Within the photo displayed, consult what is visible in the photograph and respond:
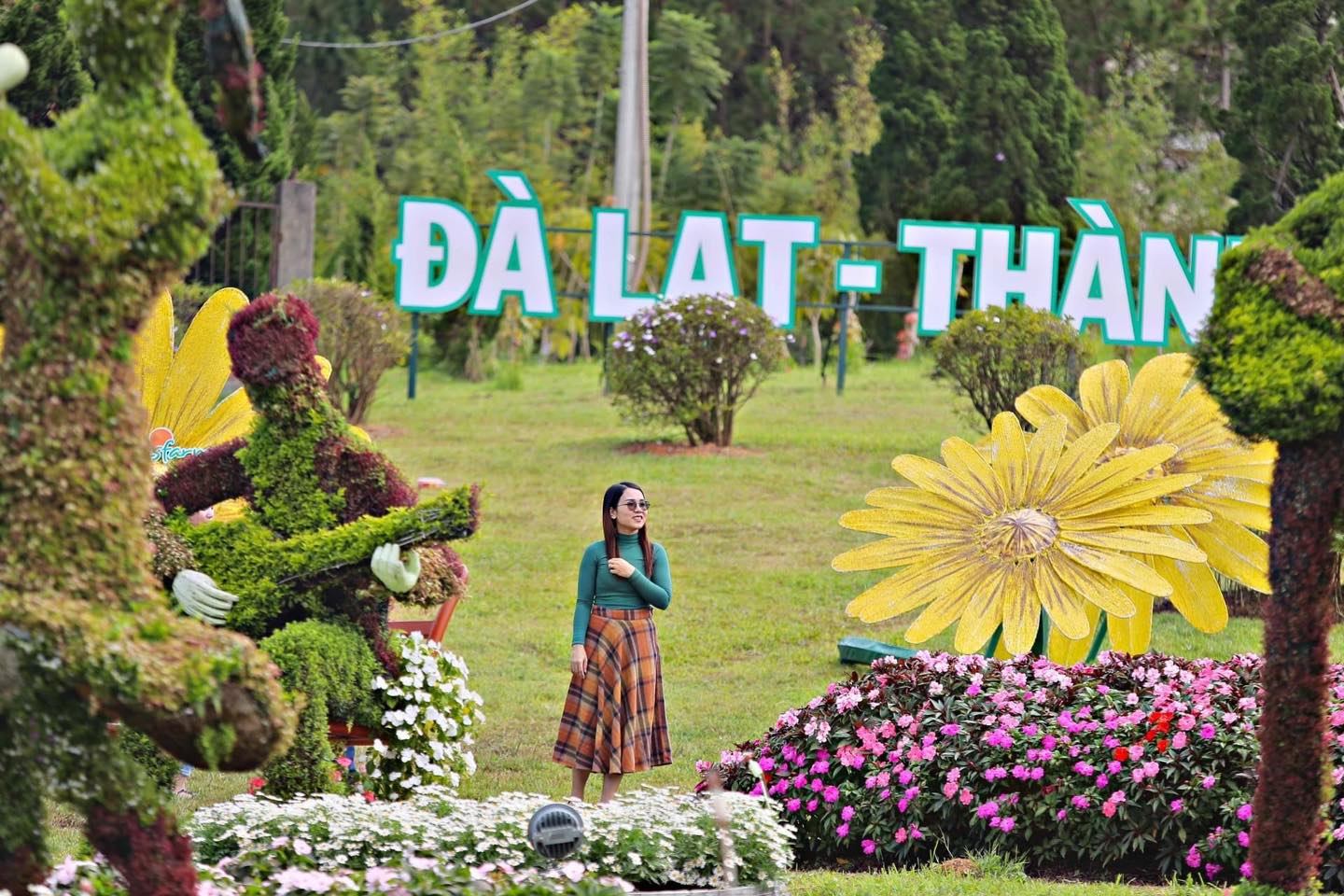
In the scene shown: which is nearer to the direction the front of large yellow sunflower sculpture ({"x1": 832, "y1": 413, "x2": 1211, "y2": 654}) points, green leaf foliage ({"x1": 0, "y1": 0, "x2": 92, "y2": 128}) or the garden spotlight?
the garden spotlight

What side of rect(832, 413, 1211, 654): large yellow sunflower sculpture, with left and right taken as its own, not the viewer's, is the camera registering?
front

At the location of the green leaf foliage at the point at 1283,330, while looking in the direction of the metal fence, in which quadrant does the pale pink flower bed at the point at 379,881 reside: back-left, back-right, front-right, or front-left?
front-left

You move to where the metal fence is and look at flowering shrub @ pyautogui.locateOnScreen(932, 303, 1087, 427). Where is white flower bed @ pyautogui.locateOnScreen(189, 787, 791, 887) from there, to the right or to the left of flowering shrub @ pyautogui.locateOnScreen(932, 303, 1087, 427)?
right

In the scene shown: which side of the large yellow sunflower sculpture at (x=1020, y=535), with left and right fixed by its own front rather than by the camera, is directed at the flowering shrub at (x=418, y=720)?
right

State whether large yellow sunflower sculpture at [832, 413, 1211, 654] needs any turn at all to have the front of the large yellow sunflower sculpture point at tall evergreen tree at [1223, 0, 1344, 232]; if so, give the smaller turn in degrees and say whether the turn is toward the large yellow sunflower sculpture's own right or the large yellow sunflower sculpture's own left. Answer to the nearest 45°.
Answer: approximately 180°

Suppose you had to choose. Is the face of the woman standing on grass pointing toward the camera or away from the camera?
toward the camera

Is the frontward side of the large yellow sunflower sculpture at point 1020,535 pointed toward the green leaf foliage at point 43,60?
no

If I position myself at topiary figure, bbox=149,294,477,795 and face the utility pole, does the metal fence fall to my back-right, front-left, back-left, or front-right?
front-left
